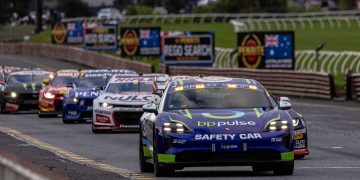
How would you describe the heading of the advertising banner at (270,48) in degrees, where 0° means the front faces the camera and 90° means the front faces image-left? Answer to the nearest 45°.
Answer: approximately 0°

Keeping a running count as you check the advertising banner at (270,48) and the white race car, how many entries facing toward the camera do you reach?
2

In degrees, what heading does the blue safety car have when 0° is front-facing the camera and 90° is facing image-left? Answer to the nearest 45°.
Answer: approximately 0°

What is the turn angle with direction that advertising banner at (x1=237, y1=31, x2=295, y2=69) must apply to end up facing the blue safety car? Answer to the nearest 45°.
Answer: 0° — it already faces it

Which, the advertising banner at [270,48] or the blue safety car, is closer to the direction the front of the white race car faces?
the blue safety car
